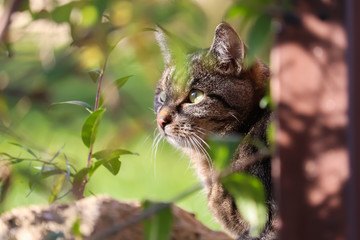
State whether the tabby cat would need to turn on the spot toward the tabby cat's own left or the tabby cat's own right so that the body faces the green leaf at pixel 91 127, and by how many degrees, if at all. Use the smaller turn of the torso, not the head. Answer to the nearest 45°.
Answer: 0° — it already faces it

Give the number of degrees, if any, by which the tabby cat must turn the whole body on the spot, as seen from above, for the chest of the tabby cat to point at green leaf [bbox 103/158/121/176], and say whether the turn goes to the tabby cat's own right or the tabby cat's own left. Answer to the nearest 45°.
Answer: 0° — it already faces it

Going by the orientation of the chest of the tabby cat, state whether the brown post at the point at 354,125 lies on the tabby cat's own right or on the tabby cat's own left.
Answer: on the tabby cat's own left

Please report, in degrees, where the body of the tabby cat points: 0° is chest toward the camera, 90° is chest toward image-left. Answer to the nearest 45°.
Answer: approximately 45°

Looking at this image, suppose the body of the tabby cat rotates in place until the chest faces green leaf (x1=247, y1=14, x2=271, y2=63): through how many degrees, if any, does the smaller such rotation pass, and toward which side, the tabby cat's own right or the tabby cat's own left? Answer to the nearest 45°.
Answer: approximately 45° to the tabby cat's own left
